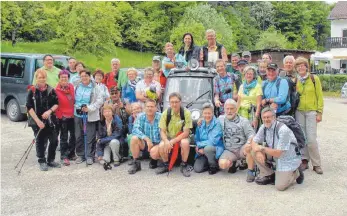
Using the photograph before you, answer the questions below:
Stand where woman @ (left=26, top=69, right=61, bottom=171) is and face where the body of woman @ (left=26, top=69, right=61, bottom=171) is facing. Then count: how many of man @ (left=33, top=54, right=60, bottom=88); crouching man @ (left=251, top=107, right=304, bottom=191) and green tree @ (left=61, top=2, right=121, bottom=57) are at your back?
2

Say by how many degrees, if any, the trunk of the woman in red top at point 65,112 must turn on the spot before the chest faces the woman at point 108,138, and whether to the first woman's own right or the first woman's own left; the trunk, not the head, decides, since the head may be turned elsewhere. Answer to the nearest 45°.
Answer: approximately 90° to the first woman's own left

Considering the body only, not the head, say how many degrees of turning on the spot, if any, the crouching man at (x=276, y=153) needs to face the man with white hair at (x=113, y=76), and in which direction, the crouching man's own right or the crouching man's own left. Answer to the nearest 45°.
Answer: approximately 90° to the crouching man's own right

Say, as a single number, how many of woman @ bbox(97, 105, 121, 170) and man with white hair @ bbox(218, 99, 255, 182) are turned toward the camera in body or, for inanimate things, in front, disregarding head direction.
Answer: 2

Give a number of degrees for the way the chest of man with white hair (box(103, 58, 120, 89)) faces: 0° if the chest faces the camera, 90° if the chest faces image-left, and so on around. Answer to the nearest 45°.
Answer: approximately 0°

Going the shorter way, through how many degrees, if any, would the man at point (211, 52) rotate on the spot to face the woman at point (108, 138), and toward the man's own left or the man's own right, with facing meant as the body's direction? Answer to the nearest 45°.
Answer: approximately 45° to the man's own right

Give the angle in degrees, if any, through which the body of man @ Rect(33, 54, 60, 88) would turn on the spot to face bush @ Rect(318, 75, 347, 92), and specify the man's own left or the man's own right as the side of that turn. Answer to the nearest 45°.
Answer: approximately 135° to the man's own left

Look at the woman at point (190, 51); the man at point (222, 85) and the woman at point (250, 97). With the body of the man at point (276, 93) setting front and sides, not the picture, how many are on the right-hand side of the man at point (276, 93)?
3

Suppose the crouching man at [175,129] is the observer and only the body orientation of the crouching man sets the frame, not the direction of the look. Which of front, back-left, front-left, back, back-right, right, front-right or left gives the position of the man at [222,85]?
back-left
